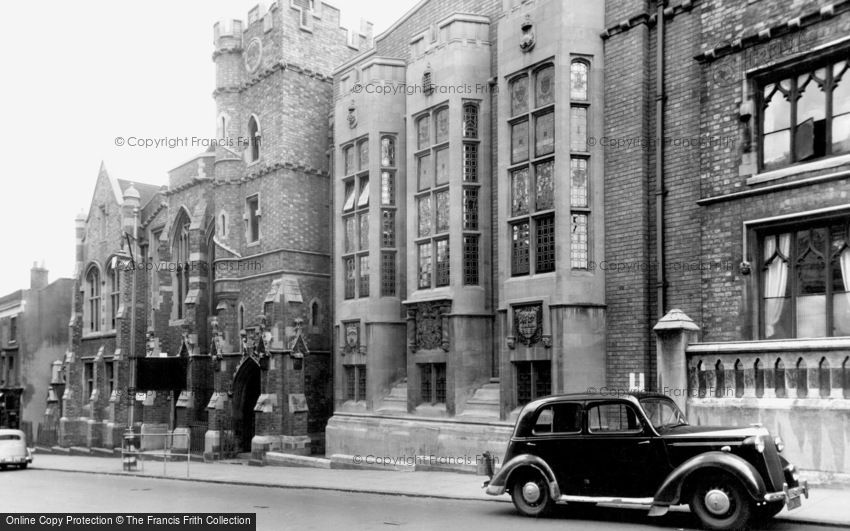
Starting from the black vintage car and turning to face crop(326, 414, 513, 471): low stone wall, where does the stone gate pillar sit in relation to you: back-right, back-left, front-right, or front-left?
front-right

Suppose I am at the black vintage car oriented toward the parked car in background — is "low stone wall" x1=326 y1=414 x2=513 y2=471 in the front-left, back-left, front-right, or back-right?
front-right

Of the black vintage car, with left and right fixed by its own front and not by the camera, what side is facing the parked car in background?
back

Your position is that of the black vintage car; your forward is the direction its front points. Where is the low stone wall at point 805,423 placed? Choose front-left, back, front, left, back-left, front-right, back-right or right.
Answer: left

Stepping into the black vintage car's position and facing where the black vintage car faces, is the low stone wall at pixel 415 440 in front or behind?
behind

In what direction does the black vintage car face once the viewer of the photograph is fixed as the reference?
facing the viewer and to the right of the viewer

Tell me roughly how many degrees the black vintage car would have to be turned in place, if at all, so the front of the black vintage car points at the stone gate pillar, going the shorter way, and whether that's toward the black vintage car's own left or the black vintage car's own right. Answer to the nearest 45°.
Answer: approximately 135° to the black vintage car's own left

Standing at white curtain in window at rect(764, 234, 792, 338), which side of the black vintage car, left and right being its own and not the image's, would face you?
left

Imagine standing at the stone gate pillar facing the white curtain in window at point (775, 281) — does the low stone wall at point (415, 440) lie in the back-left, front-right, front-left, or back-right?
back-left
